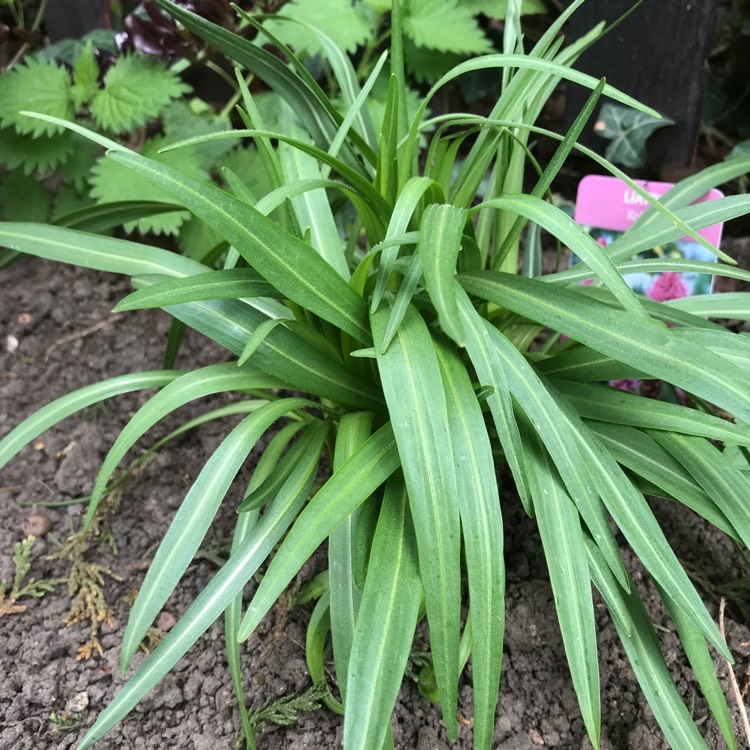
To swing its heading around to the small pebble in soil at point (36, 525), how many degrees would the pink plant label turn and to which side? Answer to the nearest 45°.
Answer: approximately 45° to its right

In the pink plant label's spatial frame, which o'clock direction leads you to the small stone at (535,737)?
The small stone is roughly at 12 o'clock from the pink plant label.

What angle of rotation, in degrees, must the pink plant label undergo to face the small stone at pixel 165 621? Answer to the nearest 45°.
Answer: approximately 45° to its right

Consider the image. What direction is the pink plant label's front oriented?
toward the camera

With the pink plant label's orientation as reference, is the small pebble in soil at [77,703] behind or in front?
in front

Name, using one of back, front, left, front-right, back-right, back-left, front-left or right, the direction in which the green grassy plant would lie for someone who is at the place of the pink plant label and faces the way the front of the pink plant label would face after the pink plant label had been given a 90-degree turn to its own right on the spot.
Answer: left

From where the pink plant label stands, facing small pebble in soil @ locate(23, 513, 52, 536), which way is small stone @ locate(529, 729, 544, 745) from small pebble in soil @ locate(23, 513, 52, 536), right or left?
left
